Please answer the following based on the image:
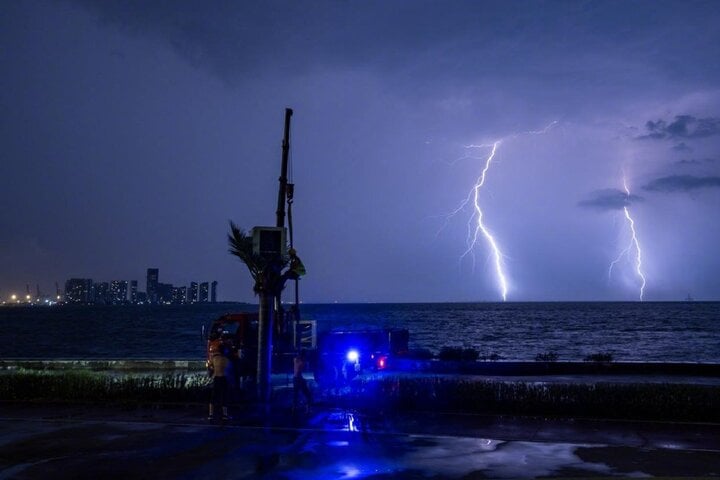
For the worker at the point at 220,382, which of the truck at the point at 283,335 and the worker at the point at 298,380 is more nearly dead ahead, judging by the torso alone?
the truck

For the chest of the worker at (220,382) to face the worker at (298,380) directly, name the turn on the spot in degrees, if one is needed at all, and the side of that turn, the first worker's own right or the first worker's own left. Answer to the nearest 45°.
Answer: approximately 90° to the first worker's own right

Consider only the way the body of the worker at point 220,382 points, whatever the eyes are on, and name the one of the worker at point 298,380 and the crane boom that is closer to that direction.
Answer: the crane boom

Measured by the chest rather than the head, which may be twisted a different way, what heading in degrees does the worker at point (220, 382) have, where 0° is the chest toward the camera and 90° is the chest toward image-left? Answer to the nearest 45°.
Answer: approximately 180°

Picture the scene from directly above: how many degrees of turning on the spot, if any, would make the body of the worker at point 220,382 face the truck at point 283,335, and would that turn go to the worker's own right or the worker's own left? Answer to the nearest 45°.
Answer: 0° — they already face it

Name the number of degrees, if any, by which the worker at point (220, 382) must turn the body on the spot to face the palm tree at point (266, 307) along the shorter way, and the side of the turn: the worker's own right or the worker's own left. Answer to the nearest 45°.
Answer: approximately 45° to the worker's own right

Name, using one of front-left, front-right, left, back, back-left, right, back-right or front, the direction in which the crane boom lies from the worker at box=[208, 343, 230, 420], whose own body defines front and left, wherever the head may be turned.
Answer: front-right

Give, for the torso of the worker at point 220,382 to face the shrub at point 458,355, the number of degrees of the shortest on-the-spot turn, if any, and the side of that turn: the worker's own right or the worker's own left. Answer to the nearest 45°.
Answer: approximately 45° to the worker's own right
